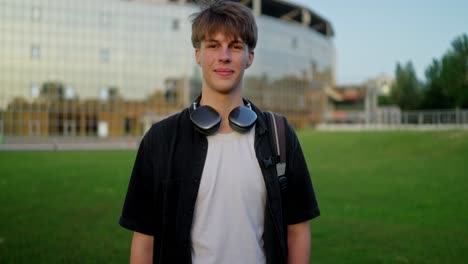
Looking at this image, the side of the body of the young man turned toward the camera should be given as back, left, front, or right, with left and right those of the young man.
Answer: front

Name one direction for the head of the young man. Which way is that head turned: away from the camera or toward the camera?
toward the camera
